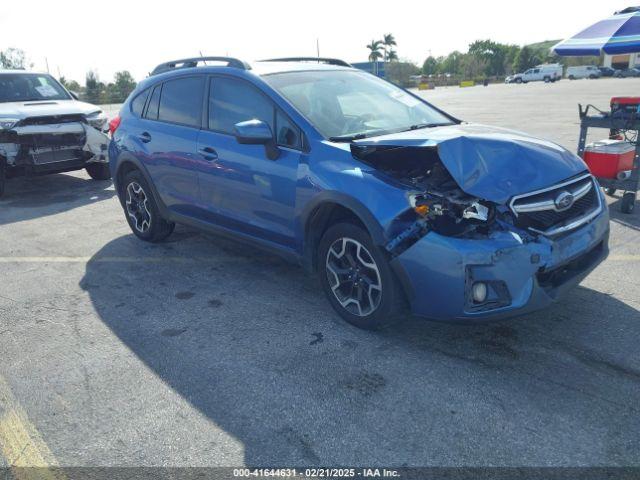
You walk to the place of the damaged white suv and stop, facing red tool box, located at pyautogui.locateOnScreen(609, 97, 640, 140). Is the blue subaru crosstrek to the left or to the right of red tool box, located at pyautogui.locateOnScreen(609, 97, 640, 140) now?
right

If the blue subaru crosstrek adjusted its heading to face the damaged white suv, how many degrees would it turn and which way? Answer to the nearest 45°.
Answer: approximately 180°

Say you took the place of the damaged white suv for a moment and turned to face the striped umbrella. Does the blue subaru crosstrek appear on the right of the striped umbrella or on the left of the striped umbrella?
right

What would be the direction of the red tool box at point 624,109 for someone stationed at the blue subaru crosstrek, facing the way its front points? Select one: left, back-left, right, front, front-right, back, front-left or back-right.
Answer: left

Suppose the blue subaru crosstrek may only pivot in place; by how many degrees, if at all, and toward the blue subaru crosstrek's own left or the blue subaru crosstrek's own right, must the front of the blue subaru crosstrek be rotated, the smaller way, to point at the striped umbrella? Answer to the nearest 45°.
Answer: approximately 90° to the blue subaru crosstrek's own left

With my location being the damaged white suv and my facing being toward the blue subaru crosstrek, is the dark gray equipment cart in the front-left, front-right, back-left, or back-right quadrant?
front-left

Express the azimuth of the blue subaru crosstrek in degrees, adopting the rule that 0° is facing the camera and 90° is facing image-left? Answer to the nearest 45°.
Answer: approximately 315°

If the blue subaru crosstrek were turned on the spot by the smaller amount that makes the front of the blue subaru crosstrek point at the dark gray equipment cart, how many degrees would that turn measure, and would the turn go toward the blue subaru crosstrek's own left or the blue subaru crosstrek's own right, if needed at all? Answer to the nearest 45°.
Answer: approximately 90° to the blue subaru crosstrek's own left
